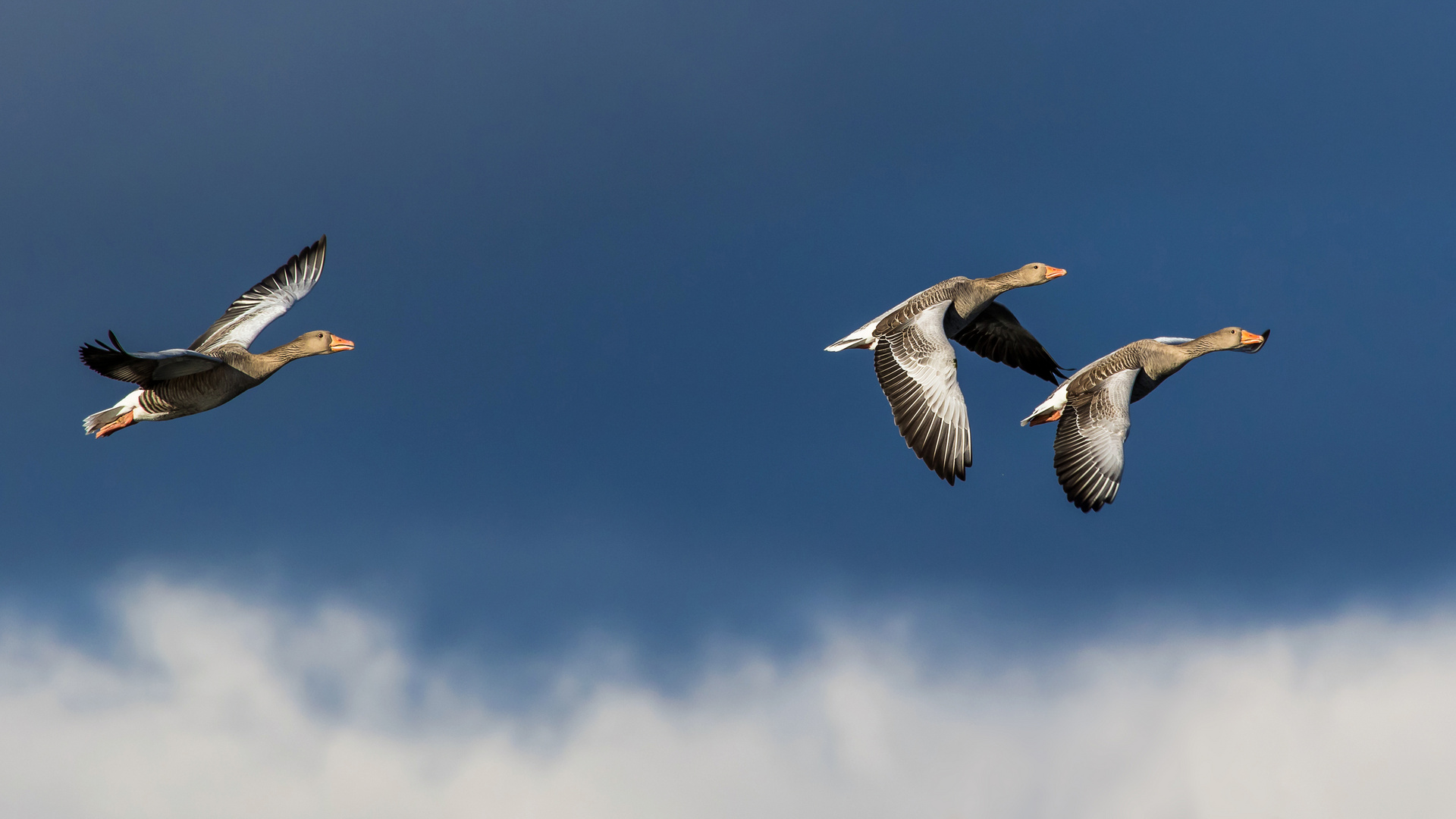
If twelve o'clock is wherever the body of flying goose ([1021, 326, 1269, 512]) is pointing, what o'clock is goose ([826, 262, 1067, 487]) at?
The goose is roughly at 5 o'clock from the flying goose.

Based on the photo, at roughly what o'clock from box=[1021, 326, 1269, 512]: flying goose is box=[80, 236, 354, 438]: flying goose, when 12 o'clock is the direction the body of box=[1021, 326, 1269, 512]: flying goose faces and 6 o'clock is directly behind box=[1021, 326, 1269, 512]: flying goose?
box=[80, 236, 354, 438]: flying goose is roughly at 5 o'clock from box=[1021, 326, 1269, 512]: flying goose.

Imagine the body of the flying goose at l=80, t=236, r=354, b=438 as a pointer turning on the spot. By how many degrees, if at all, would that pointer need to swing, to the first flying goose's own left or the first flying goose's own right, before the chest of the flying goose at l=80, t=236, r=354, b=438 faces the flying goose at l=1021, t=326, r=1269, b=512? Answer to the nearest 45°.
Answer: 0° — it already faces it

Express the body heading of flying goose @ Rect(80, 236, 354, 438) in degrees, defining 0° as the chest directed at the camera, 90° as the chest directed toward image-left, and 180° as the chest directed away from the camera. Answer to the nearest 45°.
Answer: approximately 270°

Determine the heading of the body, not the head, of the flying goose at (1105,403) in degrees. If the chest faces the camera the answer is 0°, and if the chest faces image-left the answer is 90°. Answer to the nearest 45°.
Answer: approximately 270°

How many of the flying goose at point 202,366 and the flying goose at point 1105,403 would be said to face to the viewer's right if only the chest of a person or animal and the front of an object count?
2
